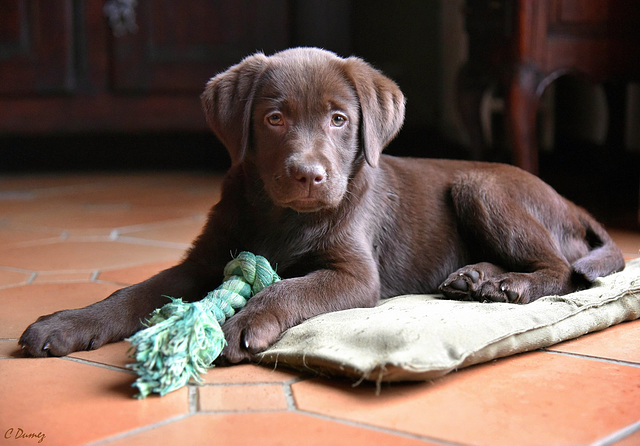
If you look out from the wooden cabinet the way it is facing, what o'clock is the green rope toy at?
The green rope toy is roughly at 12 o'clock from the wooden cabinet.

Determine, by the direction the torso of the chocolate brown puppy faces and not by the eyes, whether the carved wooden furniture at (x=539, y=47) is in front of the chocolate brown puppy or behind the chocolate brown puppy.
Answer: behind

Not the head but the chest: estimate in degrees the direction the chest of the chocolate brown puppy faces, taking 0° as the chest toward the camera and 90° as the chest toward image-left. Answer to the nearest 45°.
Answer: approximately 45°

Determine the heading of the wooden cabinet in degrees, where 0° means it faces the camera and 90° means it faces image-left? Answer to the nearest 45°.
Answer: approximately 0°

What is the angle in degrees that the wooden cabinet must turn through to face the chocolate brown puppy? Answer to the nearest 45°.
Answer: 0° — it already faces it

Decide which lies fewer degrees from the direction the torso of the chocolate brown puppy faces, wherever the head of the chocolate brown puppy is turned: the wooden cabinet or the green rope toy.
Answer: the green rope toy
